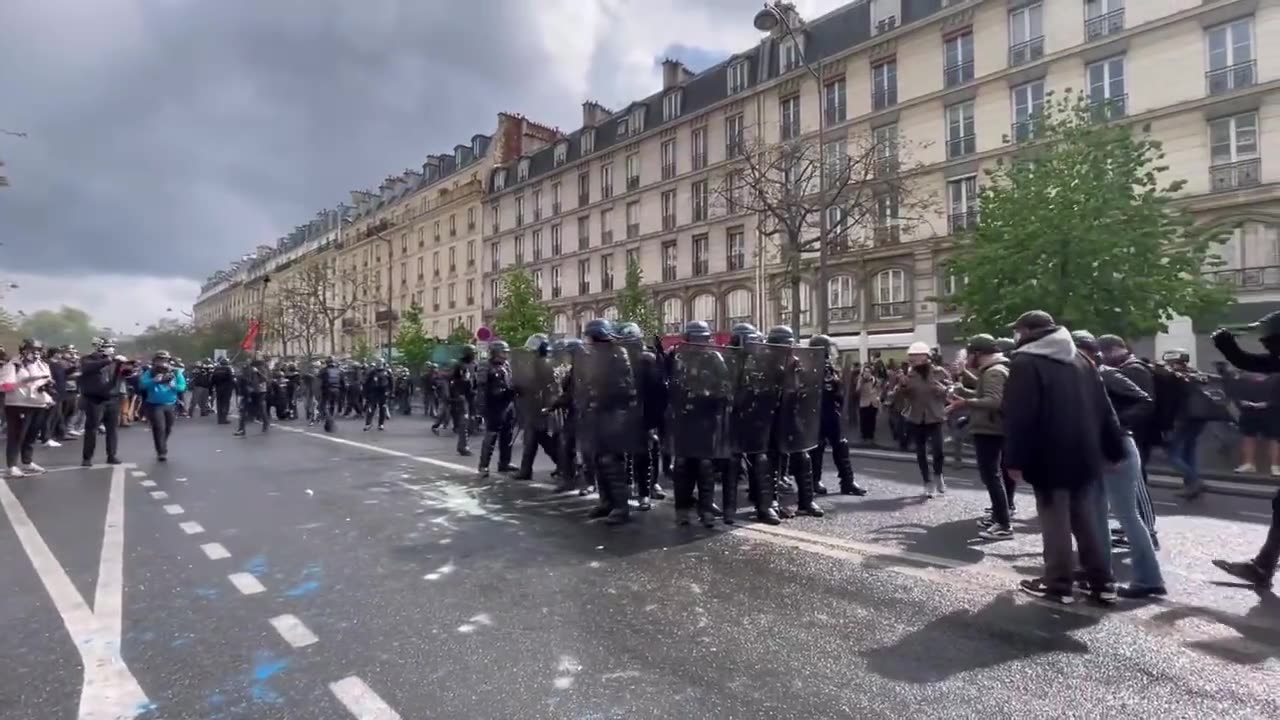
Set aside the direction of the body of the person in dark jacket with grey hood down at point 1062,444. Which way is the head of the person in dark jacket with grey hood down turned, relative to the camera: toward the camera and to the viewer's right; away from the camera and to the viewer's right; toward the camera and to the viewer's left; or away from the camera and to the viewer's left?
away from the camera and to the viewer's left

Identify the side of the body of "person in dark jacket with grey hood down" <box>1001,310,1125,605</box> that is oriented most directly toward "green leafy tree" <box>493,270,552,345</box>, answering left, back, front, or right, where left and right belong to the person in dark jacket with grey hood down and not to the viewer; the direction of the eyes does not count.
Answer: front

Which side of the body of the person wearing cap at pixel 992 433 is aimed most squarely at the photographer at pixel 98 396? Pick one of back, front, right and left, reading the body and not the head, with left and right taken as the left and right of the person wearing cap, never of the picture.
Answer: front

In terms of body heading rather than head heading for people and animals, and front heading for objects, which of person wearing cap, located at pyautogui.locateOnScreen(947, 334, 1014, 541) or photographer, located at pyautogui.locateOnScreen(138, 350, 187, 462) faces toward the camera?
the photographer

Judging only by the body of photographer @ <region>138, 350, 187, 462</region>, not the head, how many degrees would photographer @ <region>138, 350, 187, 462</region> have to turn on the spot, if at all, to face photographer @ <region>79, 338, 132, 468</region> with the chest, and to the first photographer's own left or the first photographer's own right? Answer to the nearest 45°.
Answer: approximately 45° to the first photographer's own right

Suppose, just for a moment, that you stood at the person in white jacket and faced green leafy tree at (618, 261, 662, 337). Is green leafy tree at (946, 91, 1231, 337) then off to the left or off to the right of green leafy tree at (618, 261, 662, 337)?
right

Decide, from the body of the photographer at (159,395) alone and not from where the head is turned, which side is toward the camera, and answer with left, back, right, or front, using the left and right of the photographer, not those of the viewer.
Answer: front

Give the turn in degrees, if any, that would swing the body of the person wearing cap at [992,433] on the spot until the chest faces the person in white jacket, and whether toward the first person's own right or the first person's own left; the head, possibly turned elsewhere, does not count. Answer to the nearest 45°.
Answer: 0° — they already face them

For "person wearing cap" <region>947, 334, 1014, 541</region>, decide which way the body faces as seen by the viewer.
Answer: to the viewer's left

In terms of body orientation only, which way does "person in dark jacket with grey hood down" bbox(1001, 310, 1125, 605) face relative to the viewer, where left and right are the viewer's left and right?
facing away from the viewer and to the left of the viewer

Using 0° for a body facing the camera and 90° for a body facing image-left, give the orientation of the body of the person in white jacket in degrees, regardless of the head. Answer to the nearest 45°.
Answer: approximately 315°

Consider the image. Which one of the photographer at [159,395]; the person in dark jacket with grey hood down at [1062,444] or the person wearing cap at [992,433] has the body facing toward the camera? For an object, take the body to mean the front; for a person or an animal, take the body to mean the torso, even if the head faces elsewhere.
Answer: the photographer

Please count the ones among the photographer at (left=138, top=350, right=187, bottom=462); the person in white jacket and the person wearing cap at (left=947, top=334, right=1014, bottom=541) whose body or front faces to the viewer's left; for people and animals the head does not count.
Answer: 1

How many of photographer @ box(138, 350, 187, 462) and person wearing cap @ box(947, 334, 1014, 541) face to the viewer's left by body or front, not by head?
1

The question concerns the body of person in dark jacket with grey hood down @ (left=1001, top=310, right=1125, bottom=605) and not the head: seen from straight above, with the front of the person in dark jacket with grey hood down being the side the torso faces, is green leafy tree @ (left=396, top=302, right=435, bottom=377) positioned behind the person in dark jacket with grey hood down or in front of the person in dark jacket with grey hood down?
in front
